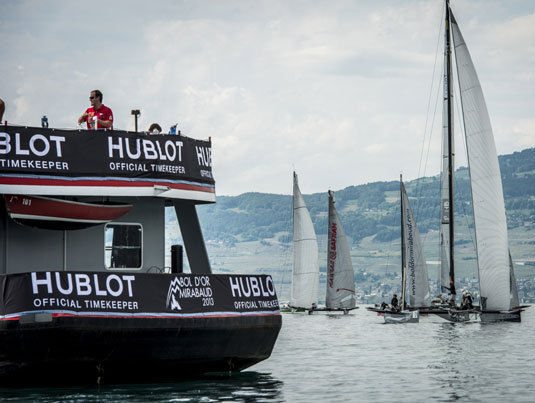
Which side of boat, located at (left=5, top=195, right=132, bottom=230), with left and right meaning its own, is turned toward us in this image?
left

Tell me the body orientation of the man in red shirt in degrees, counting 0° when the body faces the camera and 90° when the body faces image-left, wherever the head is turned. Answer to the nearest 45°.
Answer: approximately 45°
